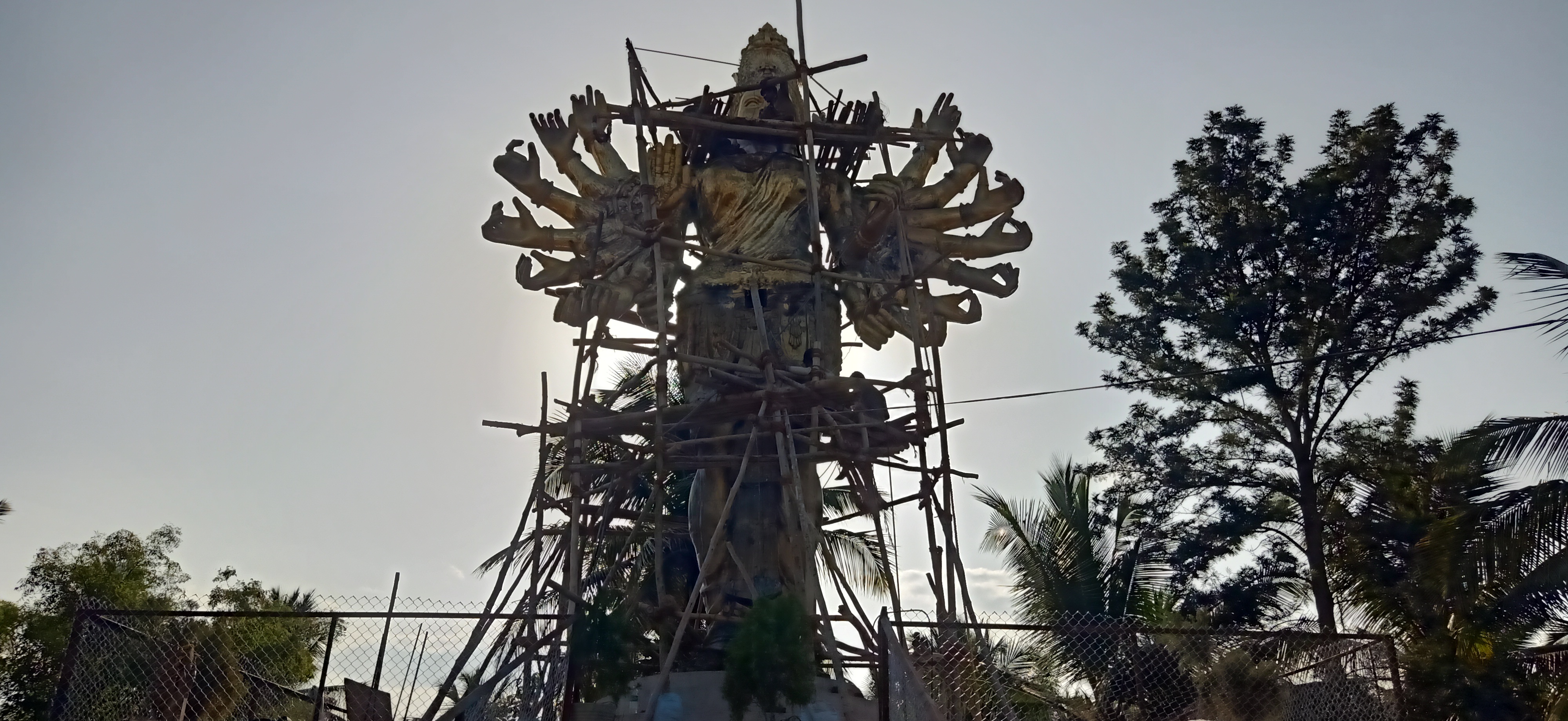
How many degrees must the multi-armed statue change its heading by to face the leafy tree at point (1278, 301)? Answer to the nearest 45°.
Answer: approximately 135° to its left

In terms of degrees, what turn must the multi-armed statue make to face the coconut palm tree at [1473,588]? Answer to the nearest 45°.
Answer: approximately 90° to its left

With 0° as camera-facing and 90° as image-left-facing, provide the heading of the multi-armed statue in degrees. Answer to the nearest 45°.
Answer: approximately 0°
